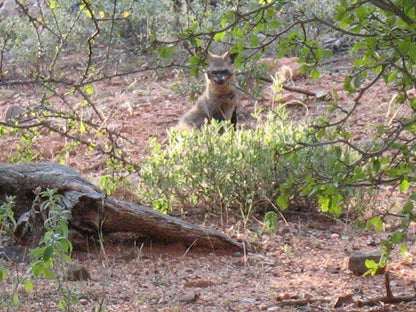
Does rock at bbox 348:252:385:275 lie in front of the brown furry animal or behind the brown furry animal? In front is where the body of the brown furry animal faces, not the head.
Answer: in front

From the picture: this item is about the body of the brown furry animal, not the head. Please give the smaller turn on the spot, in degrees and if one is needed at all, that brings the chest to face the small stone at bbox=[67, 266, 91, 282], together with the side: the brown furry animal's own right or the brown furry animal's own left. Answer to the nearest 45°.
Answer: approximately 45° to the brown furry animal's own right

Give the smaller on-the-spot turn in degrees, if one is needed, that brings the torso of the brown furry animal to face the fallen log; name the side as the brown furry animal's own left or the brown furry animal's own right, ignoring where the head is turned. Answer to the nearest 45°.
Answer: approximately 45° to the brown furry animal's own right

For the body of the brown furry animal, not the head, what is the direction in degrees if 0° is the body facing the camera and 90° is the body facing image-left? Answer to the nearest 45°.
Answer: approximately 315°
